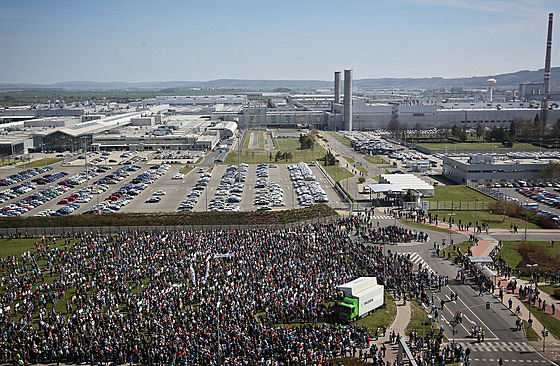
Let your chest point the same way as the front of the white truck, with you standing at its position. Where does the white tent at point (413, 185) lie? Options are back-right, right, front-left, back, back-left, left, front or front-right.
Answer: back-right

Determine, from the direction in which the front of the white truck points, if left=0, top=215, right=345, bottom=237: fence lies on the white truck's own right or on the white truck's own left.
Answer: on the white truck's own right

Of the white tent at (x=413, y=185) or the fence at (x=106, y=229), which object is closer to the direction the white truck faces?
the fence

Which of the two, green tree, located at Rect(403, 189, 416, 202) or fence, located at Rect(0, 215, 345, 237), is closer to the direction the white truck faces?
the fence

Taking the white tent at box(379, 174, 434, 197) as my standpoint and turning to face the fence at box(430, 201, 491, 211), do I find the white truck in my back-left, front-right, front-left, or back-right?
front-right

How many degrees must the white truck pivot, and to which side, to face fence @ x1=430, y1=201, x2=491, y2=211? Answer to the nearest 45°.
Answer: approximately 135° to its right

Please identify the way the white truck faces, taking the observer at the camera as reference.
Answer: facing the viewer and to the left of the viewer

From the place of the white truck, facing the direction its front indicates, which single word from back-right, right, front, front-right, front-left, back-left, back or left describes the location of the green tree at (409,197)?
back-right
